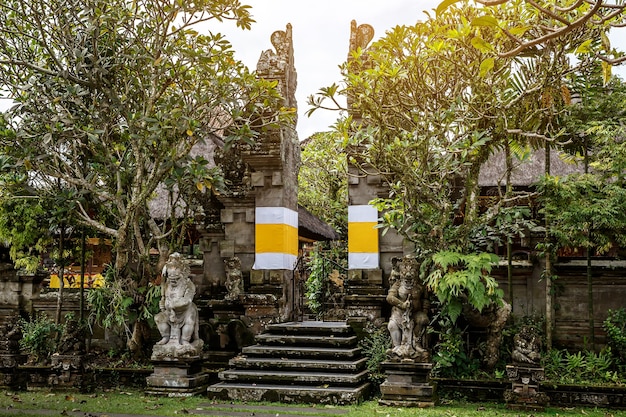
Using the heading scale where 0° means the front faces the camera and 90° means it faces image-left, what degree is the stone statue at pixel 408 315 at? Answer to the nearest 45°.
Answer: approximately 0°

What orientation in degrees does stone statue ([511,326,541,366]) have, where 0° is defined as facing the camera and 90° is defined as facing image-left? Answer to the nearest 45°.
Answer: approximately 0°

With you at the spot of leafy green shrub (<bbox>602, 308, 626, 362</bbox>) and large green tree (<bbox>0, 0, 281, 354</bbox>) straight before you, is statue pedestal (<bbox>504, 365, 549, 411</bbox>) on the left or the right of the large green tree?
left

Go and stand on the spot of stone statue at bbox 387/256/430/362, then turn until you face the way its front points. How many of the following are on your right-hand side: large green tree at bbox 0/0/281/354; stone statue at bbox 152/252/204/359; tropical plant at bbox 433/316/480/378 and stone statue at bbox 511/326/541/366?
2

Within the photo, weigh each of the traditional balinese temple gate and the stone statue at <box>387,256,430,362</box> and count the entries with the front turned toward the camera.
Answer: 2

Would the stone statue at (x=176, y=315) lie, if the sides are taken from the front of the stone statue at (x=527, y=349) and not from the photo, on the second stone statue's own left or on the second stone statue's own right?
on the second stone statue's own right

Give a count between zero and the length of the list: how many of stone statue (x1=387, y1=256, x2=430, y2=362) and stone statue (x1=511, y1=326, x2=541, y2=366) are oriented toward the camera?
2

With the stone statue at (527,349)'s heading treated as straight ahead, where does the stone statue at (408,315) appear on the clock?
the stone statue at (408,315) is roughly at 3 o'clock from the stone statue at (527,349).

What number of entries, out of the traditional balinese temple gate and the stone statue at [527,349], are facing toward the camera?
2

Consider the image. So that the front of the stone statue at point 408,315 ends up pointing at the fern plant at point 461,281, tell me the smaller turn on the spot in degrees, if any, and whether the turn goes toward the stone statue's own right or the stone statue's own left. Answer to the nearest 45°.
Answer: approximately 90° to the stone statue's own left

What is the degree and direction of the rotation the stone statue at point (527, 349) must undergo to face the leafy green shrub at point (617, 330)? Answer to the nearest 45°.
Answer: approximately 135° to its left
